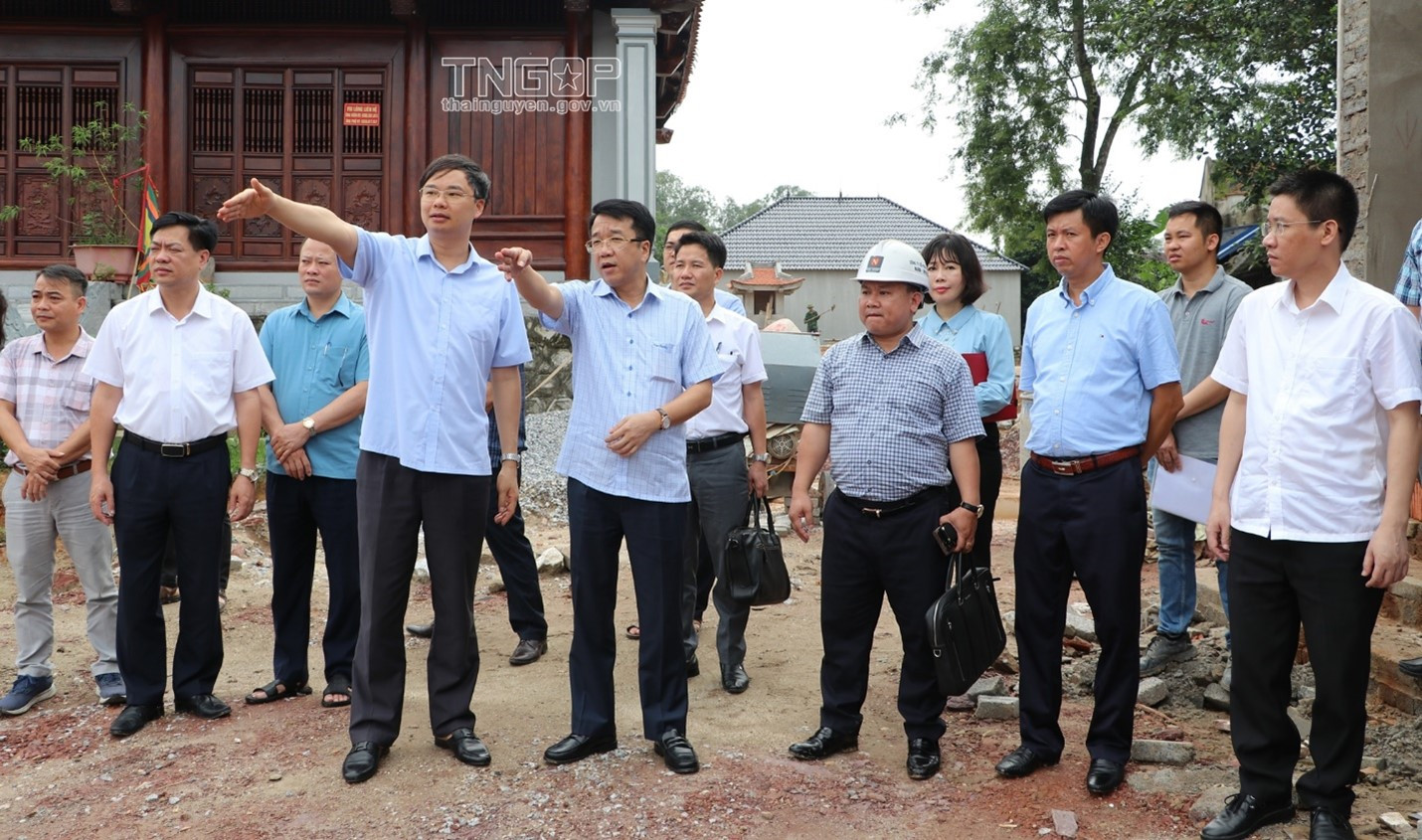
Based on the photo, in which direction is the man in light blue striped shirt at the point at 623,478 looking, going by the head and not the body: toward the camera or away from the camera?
toward the camera

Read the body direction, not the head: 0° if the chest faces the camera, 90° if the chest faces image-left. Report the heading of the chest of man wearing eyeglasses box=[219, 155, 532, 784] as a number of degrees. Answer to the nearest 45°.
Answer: approximately 0°

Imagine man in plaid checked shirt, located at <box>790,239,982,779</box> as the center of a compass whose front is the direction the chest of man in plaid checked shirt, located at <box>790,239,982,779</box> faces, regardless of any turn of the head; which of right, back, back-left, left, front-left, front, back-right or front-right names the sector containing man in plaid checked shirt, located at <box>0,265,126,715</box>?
front-right

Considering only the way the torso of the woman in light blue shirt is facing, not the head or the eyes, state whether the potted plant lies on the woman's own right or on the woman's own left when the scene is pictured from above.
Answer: on the woman's own right

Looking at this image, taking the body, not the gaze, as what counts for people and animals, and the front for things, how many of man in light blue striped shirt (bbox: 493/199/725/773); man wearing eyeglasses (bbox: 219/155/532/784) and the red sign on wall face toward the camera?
3

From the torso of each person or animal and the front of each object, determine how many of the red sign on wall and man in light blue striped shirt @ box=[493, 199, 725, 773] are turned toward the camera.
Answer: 2

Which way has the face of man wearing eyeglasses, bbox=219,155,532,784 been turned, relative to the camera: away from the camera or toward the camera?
toward the camera

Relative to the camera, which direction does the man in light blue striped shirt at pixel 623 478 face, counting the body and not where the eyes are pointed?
toward the camera

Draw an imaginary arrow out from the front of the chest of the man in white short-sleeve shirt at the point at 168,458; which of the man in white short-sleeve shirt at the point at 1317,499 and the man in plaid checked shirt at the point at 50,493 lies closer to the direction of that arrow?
the man in white short-sleeve shirt

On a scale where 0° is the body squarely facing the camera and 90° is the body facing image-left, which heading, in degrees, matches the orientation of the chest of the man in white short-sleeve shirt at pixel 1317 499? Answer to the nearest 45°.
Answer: approximately 45°

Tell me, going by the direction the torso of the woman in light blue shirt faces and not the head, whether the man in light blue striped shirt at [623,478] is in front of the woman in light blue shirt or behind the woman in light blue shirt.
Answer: in front

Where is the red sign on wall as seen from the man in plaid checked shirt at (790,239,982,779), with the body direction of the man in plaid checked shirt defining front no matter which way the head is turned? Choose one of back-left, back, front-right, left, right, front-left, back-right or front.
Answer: right

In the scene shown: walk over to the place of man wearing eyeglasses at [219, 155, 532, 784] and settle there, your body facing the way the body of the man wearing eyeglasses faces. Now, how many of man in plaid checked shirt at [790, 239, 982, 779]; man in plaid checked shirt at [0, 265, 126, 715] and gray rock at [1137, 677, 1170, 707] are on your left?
2

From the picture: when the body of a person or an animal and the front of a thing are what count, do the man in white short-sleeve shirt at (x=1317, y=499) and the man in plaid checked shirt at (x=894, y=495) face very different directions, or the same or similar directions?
same or similar directions

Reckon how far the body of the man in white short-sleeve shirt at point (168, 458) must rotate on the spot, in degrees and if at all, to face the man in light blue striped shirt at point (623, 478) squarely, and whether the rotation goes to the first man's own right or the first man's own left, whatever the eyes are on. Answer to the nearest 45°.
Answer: approximately 45° to the first man's own left

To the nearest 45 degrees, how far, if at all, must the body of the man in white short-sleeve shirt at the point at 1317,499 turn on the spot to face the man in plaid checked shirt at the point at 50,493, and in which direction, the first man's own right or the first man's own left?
approximately 45° to the first man's own right

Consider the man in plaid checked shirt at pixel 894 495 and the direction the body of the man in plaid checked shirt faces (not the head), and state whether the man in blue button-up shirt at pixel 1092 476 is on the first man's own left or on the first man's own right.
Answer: on the first man's own left

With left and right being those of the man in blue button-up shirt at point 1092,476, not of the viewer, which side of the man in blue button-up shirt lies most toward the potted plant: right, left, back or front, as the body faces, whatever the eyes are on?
right

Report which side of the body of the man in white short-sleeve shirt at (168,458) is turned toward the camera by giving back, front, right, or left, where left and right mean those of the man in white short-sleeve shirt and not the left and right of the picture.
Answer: front
